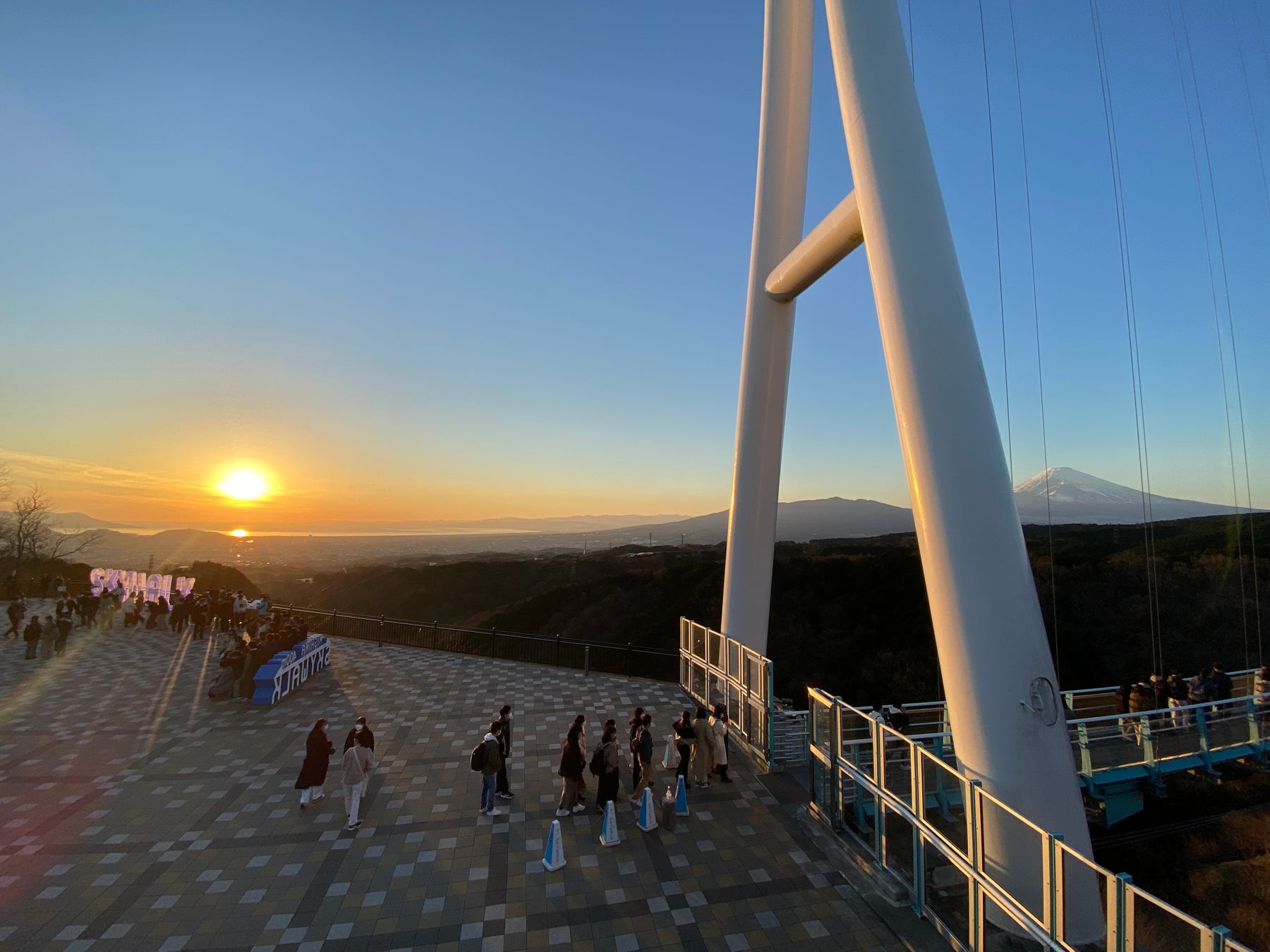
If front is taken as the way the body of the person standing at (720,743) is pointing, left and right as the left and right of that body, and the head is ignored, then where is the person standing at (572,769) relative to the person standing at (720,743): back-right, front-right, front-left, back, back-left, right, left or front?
back-right

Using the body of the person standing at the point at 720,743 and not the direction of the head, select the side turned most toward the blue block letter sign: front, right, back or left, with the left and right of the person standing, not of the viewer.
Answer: back

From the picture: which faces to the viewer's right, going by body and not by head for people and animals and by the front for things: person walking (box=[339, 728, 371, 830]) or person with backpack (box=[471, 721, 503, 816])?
the person with backpack

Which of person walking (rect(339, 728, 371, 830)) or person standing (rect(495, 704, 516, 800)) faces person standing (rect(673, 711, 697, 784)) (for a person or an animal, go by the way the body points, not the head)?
person standing (rect(495, 704, 516, 800))

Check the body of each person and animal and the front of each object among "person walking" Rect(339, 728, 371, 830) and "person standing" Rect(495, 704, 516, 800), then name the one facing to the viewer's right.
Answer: the person standing

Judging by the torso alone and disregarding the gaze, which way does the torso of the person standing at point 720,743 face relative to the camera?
to the viewer's right

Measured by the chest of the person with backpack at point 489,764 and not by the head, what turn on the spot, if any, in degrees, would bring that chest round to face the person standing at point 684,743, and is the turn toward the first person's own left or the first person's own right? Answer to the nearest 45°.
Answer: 0° — they already face them

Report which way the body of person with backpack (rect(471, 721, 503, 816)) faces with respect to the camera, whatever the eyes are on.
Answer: to the viewer's right

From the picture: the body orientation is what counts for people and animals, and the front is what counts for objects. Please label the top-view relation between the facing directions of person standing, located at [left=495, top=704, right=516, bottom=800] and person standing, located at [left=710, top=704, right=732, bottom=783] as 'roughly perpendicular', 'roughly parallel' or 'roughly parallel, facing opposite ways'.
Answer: roughly parallel

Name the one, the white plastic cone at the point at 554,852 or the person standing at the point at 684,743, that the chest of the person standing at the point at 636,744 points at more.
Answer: the person standing

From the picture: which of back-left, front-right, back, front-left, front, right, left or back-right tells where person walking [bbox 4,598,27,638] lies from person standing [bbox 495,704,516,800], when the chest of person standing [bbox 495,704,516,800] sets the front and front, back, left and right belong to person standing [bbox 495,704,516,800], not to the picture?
back-left

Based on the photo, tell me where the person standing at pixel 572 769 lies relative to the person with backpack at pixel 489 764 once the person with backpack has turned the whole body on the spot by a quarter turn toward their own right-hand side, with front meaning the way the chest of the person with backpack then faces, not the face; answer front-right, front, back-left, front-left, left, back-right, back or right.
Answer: left
